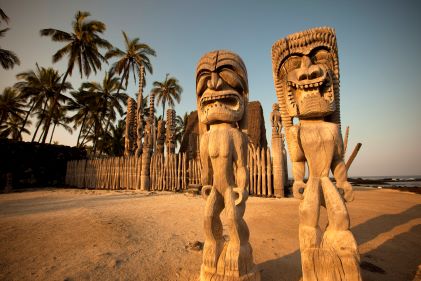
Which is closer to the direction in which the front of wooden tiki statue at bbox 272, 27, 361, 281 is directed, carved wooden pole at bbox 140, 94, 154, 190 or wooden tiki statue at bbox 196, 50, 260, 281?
the wooden tiki statue

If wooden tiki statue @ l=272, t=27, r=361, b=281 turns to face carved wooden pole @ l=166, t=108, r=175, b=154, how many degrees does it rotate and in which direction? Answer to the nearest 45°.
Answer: approximately 135° to its right

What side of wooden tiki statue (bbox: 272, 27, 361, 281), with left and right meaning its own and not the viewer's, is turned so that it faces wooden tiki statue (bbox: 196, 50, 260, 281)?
right

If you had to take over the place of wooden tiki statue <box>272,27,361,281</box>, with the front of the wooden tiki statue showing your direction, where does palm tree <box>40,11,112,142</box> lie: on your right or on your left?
on your right

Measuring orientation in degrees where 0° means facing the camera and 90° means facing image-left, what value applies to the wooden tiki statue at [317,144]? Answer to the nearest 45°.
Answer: approximately 0°

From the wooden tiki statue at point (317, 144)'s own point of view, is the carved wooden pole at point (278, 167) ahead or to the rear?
to the rear
